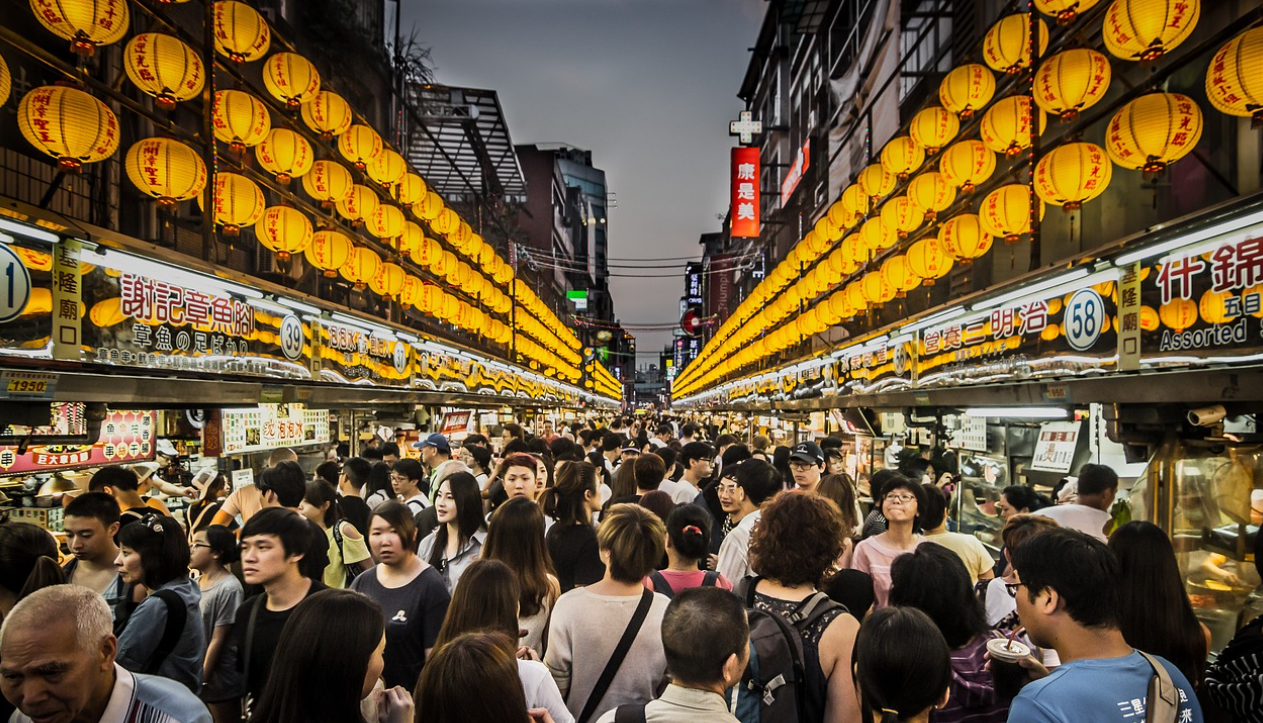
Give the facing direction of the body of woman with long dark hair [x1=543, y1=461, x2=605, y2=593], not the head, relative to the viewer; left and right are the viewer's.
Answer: facing away from the viewer and to the right of the viewer

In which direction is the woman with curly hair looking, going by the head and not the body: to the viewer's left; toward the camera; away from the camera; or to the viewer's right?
away from the camera

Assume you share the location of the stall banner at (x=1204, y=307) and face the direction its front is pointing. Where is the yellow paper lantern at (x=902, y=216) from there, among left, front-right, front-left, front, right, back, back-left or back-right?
right

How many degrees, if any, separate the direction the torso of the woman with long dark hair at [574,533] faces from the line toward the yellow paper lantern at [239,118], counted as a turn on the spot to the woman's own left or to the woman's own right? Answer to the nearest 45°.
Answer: approximately 90° to the woman's own left

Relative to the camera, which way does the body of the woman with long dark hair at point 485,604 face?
away from the camera

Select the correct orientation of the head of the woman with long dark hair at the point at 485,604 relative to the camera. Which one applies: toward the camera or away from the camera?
away from the camera

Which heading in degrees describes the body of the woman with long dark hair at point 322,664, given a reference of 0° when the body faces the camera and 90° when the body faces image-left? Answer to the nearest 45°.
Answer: approximately 225°

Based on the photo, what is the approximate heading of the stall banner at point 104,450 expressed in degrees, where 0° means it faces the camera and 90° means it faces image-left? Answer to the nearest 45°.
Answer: approximately 315°

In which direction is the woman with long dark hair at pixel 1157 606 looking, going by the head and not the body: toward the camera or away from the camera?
away from the camera

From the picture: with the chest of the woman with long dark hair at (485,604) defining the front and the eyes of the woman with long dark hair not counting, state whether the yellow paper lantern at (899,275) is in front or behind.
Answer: in front
